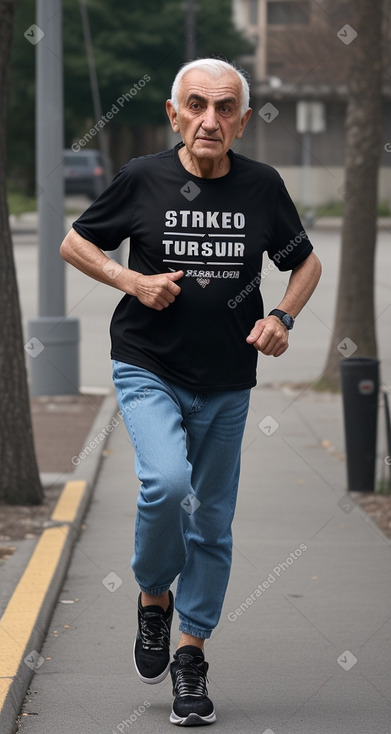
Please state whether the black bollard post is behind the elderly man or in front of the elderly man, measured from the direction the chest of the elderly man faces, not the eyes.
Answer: behind

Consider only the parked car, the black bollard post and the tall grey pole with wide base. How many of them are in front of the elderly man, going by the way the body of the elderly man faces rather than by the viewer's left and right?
0

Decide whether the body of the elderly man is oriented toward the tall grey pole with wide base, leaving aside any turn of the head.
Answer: no

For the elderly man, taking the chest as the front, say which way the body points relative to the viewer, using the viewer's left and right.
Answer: facing the viewer

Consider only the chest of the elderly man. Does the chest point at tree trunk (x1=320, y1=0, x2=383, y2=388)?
no

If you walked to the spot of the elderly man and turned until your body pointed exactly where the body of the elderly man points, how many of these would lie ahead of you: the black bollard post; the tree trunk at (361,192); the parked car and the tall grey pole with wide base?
0

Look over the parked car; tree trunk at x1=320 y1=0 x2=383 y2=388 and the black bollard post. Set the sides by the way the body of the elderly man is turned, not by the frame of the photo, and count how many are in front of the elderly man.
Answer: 0

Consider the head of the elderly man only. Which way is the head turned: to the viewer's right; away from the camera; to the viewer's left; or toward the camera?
toward the camera

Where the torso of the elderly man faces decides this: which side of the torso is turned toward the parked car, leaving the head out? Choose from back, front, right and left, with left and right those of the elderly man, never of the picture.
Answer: back
